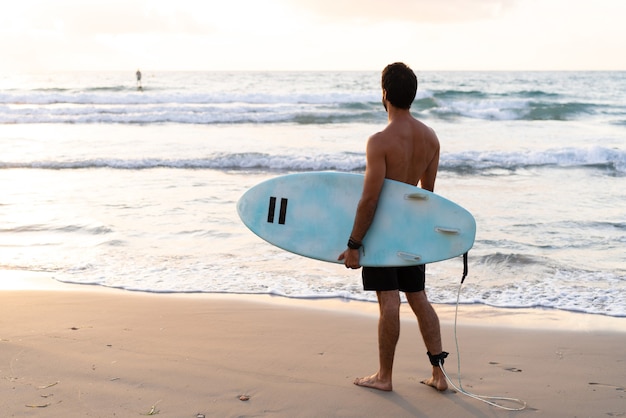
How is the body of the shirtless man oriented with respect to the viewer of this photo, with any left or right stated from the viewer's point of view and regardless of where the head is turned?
facing away from the viewer and to the left of the viewer
